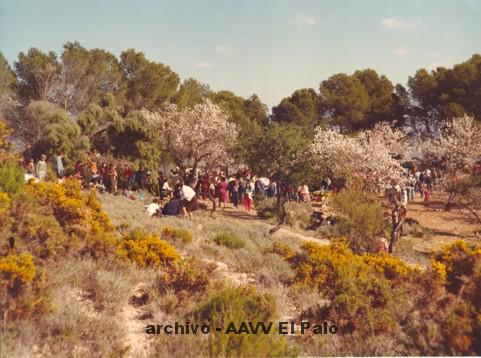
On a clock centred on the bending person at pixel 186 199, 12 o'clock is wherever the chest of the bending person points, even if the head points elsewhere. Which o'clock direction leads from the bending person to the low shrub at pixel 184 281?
The low shrub is roughly at 9 o'clock from the bending person.

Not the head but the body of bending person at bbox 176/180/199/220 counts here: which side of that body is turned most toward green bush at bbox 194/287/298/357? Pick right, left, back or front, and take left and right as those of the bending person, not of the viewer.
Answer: left

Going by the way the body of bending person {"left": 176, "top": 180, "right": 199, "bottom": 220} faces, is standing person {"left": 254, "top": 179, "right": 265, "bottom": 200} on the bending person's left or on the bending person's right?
on the bending person's right

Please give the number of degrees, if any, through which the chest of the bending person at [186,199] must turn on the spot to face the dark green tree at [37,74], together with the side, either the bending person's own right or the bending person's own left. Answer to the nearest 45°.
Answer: approximately 45° to the bending person's own right

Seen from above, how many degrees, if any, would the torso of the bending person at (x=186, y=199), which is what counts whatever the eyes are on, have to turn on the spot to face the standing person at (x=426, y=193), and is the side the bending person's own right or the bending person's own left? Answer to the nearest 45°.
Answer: approximately 135° to the bending person's own right

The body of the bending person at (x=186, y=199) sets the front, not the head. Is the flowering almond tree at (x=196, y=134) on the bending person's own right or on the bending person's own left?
on the bending person's own right

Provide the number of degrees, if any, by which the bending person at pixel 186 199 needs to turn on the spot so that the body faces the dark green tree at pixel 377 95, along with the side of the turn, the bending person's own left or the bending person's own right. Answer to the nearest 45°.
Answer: approximately 135° to the bending person's own right

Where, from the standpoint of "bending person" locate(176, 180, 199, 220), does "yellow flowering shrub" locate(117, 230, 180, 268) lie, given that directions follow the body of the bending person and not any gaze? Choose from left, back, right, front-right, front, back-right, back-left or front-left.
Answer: left

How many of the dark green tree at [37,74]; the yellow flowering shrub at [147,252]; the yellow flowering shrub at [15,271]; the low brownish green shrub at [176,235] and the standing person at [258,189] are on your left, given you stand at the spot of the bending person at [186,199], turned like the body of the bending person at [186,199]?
3
